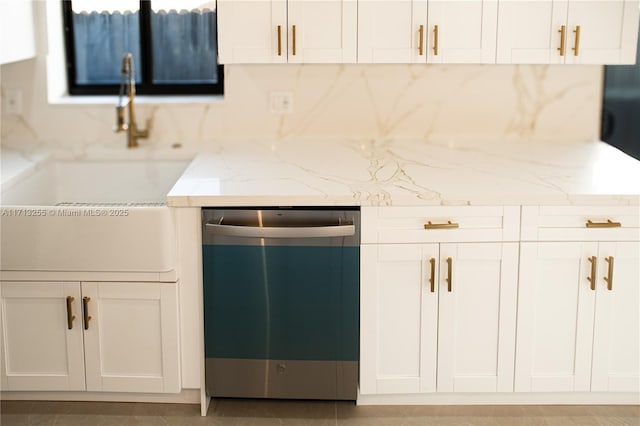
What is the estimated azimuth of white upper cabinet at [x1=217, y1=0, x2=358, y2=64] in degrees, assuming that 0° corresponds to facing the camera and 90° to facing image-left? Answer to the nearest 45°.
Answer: approximately 0°

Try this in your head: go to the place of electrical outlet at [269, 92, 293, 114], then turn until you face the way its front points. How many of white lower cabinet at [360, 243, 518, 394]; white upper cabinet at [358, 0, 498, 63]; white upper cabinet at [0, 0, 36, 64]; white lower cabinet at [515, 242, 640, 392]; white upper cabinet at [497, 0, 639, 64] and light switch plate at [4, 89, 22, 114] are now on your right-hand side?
2

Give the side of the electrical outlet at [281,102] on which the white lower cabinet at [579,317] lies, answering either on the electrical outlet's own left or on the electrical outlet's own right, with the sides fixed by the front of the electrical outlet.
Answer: on the electrical outlet's own left

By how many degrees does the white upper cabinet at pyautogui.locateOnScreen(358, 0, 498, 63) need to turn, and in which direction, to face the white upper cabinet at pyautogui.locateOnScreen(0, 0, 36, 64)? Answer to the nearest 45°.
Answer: approximately 90° to its right

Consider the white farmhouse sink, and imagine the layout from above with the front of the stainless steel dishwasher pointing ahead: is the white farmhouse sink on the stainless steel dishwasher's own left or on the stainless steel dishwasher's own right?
on the stainless steel dishwasher's own right

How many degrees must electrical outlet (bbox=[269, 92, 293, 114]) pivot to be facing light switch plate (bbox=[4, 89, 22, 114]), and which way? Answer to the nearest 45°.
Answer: approximately 90° to its right

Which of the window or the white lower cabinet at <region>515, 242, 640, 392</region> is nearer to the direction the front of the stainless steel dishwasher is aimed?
the white lower cabinet

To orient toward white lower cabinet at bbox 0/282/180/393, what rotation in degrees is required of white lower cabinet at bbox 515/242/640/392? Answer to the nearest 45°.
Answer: approximately 90° to its right

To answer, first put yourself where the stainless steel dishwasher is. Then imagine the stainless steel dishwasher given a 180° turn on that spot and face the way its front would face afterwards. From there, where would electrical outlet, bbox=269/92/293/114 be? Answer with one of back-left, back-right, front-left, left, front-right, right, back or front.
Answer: front

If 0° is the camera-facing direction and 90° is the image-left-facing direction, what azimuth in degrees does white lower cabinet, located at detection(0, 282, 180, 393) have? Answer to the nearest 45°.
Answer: approximately 0°
